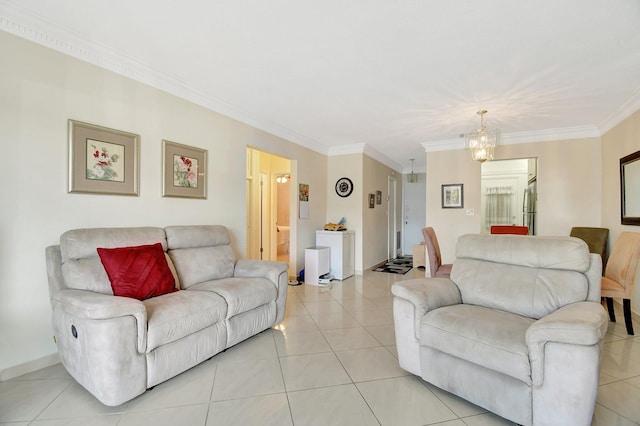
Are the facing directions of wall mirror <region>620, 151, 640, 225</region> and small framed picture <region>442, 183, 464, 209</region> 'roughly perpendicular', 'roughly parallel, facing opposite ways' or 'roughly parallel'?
roughly perpendicular

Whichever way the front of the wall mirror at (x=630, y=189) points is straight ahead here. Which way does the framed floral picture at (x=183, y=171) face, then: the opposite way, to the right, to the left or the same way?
the opposite way

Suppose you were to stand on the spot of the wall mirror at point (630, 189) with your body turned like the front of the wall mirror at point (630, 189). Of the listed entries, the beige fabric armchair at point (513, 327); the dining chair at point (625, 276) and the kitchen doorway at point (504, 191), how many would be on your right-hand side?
1

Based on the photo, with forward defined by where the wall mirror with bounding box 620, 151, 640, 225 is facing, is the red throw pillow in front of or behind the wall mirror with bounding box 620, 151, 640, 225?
in front

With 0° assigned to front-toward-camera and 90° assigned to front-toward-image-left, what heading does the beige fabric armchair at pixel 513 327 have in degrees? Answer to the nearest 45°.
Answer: approximately 45°

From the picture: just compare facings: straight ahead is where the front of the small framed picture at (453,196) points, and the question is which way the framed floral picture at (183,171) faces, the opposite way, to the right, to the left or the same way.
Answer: to the left

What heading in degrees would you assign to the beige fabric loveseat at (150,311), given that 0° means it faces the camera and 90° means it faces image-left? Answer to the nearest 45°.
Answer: approximately 315°

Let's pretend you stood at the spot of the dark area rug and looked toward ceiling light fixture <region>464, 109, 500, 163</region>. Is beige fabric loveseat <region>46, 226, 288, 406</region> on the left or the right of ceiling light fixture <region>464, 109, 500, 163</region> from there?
right

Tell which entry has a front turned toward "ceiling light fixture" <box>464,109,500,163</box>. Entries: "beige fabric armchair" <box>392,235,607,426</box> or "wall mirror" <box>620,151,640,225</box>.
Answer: the wall mirror

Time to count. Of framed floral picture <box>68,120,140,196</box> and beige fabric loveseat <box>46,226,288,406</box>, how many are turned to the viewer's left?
0

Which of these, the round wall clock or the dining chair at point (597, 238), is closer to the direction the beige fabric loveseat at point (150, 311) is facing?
the dining chair
